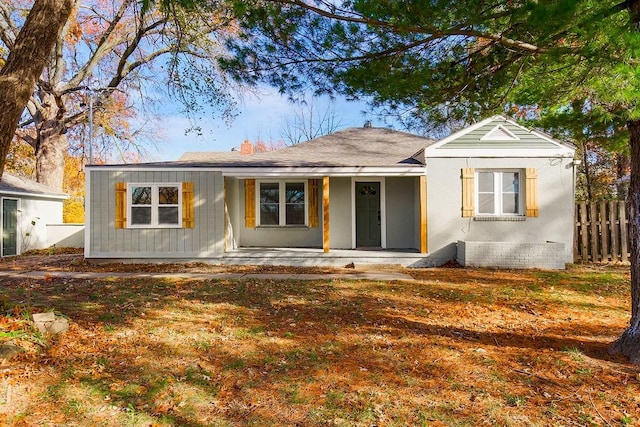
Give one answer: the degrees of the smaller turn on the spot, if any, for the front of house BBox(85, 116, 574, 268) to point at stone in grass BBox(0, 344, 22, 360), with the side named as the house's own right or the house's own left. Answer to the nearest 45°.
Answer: approximately 45° to the house's own right

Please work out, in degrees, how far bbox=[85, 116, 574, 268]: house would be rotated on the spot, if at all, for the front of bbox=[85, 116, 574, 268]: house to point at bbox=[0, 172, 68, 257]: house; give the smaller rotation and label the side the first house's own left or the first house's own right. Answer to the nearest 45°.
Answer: approximately 90° to the first house's own right

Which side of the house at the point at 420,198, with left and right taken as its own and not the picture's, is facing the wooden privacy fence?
left

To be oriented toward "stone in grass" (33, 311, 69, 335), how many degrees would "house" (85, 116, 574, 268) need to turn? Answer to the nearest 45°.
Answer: approximately 45° to its right

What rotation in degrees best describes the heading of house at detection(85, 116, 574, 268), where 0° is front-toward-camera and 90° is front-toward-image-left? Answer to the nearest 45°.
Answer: approximately 0°

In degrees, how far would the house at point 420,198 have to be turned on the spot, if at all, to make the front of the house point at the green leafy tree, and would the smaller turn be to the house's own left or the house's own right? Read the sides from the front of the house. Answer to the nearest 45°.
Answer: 0° — it already faces it
